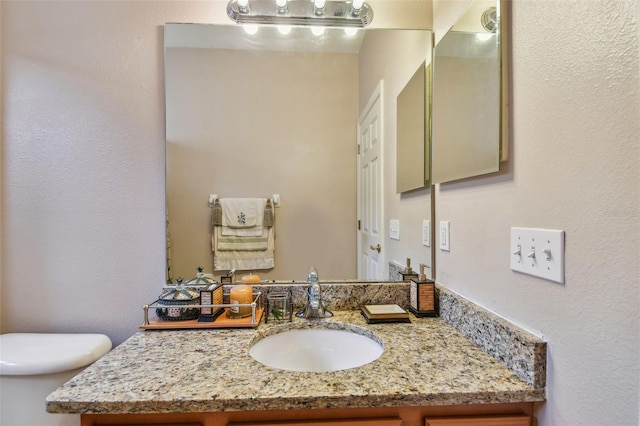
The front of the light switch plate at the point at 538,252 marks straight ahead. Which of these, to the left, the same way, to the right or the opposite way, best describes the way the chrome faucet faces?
to the left

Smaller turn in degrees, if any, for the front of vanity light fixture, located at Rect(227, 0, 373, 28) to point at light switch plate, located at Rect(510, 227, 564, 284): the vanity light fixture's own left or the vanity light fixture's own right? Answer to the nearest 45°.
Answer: approximately 45° to the vanity light fixture's own left

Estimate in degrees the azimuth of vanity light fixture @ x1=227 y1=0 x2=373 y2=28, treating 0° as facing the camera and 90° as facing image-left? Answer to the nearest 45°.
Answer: approximately 0°
